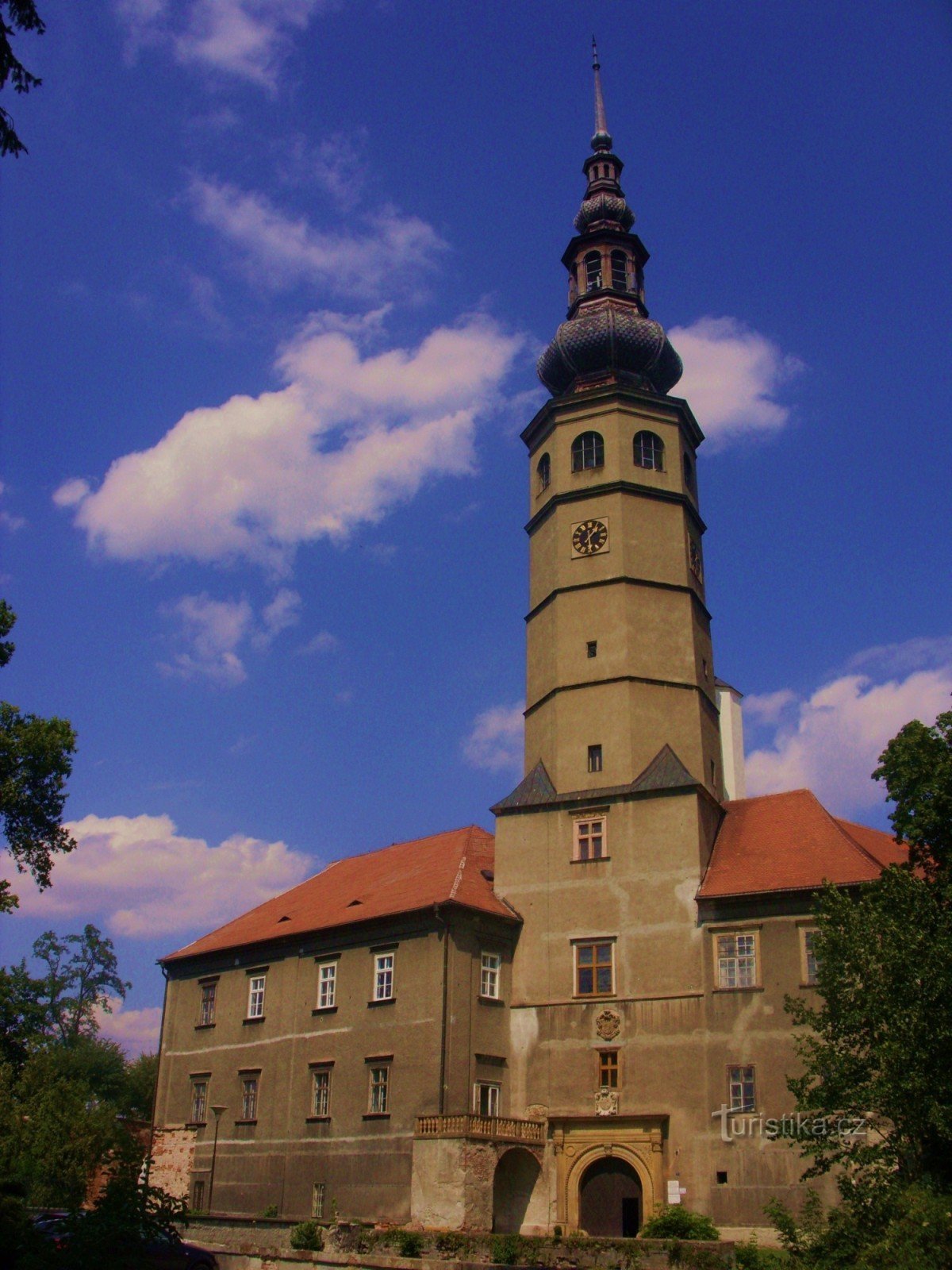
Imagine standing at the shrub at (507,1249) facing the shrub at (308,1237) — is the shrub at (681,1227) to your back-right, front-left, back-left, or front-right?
back-right

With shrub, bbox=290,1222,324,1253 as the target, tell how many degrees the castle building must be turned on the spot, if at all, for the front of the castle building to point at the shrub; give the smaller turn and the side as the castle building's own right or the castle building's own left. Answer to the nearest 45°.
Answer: approximately 45° to the castle building's own right

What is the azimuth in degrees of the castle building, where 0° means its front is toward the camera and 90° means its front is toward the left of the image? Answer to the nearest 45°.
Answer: approximately 0°
